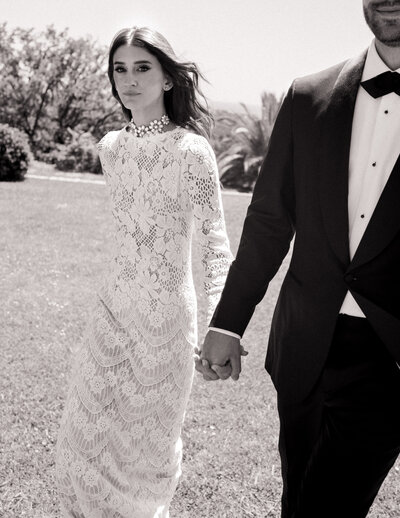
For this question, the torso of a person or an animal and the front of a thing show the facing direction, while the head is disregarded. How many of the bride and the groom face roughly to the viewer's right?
0

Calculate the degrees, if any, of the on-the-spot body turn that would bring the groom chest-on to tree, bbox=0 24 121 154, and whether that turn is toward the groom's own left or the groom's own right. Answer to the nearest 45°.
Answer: approximately 135° to the groom's own right

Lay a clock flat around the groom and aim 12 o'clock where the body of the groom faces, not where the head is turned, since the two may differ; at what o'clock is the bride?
The bride is roughly at 4 o'clock from the groom.

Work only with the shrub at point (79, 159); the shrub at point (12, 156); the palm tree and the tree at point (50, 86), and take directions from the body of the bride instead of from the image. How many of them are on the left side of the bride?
0

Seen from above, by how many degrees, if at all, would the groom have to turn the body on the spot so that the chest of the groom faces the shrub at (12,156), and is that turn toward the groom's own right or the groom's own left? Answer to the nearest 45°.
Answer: approximately 135° to the groom's own right

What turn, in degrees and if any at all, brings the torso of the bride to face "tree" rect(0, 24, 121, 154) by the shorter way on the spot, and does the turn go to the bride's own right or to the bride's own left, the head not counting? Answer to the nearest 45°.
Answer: approximately 135° to the bride's own right

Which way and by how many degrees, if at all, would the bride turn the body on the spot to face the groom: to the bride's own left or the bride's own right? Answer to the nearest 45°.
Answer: approximately 90° to the bride's own left

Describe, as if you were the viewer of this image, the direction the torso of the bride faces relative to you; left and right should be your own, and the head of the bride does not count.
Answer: facing the viewer and to the left of the viewer

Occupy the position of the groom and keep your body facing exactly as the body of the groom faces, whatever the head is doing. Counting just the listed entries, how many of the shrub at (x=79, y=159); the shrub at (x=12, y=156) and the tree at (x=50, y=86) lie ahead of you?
0

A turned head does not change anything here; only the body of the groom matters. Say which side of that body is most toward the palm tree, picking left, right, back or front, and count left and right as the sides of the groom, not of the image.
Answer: back

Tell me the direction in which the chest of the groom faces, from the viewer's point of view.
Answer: toward the camera

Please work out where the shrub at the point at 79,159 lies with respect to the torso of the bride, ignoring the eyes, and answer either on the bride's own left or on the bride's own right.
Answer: on the bride's own right

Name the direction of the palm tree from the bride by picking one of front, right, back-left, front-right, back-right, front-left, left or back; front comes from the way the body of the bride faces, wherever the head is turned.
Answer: back-right

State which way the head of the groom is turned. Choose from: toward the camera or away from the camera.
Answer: toward the camera

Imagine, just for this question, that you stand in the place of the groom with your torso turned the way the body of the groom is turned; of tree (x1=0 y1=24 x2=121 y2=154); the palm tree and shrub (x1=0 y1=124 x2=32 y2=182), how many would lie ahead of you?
0
